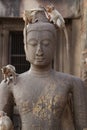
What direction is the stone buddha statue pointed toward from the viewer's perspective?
toward the camera
